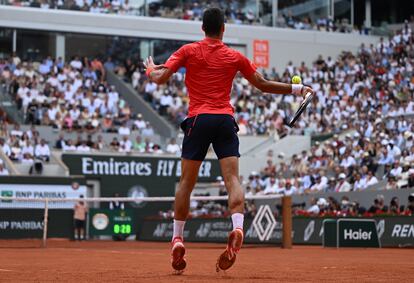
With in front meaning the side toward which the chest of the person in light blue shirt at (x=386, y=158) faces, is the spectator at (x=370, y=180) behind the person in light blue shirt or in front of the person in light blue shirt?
in front

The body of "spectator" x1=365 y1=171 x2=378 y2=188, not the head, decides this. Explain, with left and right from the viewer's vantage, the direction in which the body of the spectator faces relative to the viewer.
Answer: facing the viewer and to the left of the viewer

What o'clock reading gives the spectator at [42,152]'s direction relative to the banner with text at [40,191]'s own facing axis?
The spectator is roughly at 6 o'clock from the banner with text.

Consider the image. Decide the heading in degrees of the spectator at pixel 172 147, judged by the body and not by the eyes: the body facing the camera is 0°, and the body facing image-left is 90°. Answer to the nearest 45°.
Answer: approximately 0°

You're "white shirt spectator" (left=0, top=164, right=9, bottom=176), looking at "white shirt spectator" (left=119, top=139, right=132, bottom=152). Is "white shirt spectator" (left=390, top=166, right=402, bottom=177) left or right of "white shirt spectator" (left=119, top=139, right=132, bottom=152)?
right

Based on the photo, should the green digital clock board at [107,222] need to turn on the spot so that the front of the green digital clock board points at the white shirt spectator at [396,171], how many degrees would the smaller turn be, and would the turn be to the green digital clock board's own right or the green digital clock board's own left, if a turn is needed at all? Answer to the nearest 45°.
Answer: approximately 90° to the green digital clock board's own left

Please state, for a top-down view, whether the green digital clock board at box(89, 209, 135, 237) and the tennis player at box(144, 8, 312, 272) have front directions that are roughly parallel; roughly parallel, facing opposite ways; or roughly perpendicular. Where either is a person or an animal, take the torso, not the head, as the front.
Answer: roughly parallel, facing opposite ways

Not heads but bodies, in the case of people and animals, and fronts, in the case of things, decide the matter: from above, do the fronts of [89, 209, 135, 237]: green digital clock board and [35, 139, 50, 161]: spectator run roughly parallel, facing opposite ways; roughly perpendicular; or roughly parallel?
roughly parallel

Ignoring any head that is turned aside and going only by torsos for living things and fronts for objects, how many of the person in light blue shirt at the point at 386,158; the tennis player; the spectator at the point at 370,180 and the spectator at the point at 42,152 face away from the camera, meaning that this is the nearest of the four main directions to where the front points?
1

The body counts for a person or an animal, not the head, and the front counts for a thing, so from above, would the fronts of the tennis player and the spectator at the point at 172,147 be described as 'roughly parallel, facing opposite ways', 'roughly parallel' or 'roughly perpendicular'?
roughly parallel, facing opposite ways

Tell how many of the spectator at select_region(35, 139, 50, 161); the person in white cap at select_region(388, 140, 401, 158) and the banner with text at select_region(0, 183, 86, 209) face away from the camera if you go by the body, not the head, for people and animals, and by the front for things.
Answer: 0

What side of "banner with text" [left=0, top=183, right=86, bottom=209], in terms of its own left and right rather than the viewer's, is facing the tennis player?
front

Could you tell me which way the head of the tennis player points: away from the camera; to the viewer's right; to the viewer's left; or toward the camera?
away from the camera

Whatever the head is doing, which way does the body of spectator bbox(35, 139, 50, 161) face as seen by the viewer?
toward the camera
